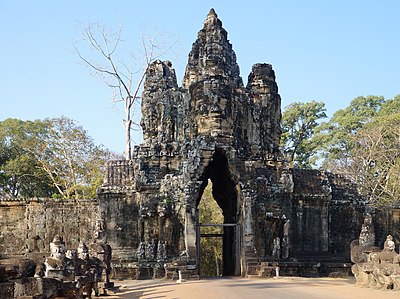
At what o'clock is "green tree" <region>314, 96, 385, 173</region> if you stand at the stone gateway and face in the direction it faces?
The green tree is roughly at 7 o'clock from the stone gateway.

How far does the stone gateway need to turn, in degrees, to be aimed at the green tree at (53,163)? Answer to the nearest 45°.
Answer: approximately 135° to its right

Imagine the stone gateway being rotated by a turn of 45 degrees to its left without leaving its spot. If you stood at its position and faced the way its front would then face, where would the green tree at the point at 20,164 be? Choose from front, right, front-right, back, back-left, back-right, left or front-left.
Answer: back

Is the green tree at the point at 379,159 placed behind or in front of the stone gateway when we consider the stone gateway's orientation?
behind

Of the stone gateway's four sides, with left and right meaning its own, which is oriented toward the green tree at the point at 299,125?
back

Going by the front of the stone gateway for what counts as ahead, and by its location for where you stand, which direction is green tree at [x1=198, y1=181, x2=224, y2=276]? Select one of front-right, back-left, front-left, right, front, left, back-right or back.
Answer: back

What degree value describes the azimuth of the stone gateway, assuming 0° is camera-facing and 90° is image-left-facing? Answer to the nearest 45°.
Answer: approximately 0°
